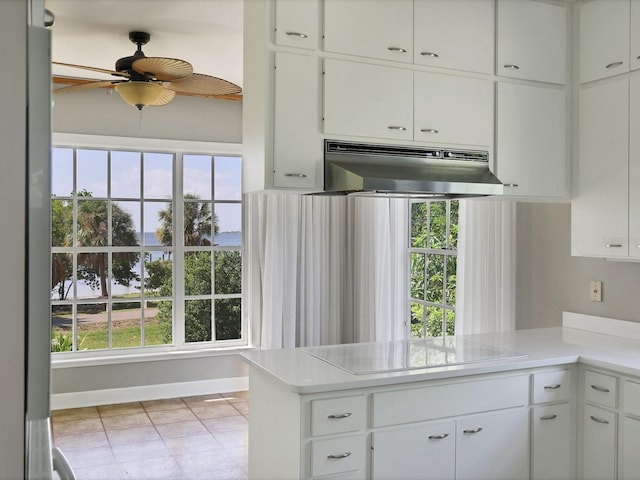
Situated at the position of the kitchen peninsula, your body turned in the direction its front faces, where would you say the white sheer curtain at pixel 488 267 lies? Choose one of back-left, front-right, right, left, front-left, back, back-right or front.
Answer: back-left

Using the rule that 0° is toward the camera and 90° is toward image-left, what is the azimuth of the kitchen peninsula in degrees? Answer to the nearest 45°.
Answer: approximately 315°

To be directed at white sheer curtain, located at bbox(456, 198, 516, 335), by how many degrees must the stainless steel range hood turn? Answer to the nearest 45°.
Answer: approximately 90° to its left

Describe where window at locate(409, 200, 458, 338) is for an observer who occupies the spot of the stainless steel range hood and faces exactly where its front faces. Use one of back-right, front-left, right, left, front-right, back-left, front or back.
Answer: back-left

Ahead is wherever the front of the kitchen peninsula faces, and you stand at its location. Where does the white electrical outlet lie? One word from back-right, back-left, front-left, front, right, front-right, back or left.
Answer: left

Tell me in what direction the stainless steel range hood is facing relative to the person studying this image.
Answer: facing the viewer and to the right of the viewer

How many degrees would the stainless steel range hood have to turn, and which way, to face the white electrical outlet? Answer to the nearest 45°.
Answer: approximately 90° to its left

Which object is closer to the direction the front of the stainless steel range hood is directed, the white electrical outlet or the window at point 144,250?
the white electrical outlet

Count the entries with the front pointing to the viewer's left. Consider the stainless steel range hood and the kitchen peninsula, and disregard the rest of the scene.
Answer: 0

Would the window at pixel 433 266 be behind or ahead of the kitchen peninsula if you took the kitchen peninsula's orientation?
behind
